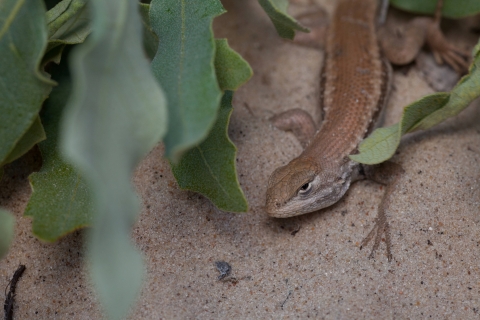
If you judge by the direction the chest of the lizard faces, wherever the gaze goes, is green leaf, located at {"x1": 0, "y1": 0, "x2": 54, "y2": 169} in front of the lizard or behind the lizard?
in front

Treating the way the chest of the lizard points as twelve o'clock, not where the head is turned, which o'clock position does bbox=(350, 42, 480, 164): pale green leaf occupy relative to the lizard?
The pale green leaf is roughly at 9 o'clock from the lizard.

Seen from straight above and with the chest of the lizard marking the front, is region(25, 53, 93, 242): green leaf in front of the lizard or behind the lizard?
in front

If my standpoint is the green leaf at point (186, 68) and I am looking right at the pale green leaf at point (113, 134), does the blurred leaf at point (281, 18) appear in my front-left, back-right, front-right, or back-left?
back-left

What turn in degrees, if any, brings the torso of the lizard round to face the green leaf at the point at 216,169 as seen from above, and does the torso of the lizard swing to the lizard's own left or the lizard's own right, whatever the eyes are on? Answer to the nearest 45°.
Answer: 0° — it already faces it
